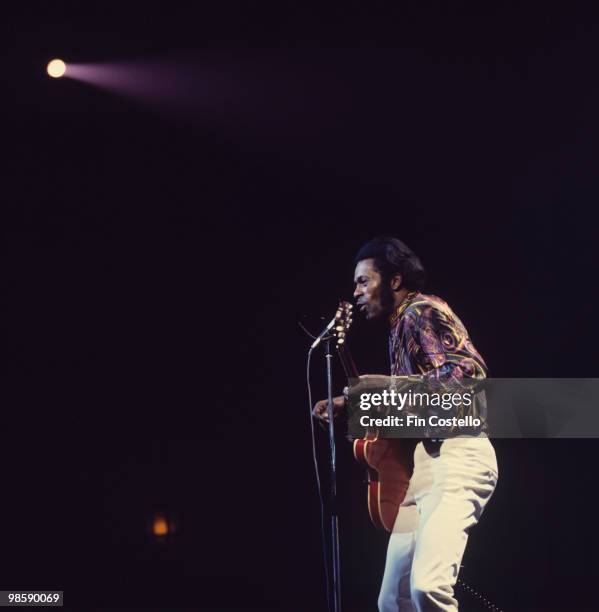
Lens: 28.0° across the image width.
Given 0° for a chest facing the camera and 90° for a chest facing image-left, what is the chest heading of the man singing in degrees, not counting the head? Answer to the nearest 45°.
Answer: approximately 90°

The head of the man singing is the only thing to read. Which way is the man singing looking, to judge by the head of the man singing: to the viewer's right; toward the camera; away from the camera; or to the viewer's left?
to the viewer's left
